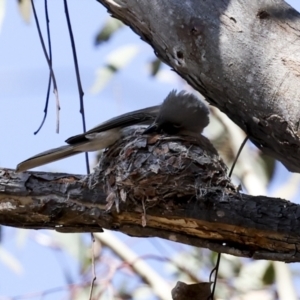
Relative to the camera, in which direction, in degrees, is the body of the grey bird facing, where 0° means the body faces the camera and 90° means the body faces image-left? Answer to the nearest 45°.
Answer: approximately 270°
